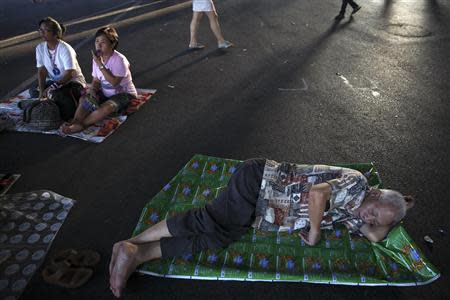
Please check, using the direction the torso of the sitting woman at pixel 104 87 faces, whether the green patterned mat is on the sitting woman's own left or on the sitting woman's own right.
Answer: on the sitting woman's own left

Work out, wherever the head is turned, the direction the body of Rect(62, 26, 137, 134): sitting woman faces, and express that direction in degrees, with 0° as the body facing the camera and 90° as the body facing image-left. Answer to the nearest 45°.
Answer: approximately 45°

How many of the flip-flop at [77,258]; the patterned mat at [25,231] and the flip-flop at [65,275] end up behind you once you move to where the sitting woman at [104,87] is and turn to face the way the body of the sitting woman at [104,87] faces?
0

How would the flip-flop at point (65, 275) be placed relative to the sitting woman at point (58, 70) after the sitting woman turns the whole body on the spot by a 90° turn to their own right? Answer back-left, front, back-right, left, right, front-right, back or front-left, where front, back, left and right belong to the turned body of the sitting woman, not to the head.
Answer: back-left

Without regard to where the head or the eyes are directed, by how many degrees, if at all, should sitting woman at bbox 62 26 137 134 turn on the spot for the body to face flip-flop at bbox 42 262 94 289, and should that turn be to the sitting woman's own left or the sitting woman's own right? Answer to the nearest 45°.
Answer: approximately 45° to the sitting woman's own left

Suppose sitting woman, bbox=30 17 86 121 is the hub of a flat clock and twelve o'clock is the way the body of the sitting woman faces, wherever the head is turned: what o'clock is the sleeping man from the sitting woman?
The sleeping man is roughly at 10 o'clock from the sitting woman.

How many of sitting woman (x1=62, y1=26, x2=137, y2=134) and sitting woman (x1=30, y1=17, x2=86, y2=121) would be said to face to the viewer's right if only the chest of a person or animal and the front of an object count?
0

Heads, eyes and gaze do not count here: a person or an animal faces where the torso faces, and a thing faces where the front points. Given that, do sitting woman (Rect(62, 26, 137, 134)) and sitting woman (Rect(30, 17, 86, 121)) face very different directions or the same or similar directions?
same or similar directions

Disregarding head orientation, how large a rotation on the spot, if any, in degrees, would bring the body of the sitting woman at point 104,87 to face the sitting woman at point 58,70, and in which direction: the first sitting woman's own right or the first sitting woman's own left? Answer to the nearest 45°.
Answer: approximately 90° to the first sitting woman's own right

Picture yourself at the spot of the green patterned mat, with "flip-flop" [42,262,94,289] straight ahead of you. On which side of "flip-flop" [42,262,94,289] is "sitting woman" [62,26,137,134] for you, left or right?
right
